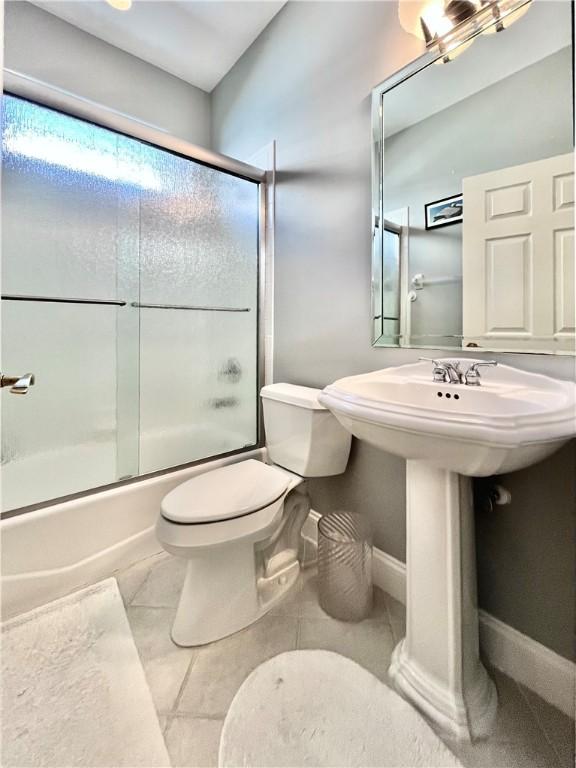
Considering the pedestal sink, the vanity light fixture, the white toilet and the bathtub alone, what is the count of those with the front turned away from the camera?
0

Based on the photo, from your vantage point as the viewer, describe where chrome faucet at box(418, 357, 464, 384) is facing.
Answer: facing the viewer and to the left of the viewer

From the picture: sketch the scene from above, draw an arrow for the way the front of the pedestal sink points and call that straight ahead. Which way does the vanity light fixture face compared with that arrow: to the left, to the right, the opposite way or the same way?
the same way

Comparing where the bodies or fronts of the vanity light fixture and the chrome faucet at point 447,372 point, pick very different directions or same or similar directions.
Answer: same or similar directions

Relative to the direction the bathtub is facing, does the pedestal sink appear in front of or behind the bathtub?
in front

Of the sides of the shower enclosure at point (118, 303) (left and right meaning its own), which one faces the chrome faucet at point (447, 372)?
front

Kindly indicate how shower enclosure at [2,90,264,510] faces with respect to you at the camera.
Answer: facing the viewer and to the right of the viewer

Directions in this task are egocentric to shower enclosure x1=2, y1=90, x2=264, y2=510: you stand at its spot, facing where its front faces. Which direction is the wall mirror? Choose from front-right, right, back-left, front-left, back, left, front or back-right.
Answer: front

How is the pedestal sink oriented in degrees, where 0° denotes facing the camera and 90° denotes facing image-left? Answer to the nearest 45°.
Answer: approximately 45°
